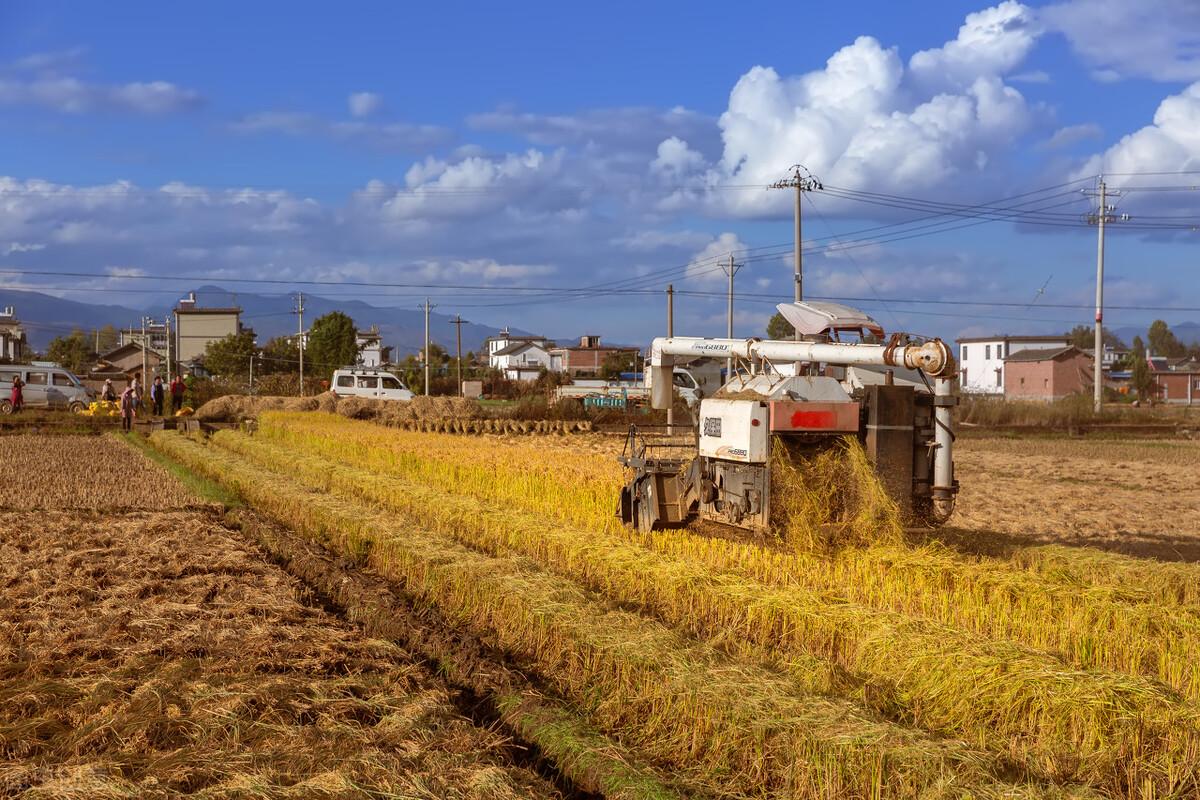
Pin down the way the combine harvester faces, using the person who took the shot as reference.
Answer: facing away from the viewer and to the left of the viewer

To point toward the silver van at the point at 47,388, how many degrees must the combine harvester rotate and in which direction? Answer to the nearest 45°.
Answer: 0° — it already faces it

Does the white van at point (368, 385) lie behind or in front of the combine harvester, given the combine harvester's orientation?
in front

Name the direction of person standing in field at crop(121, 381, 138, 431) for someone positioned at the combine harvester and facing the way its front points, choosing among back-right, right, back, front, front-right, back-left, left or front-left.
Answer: front

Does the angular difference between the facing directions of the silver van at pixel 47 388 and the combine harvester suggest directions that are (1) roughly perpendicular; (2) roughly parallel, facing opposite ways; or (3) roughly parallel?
roughly perpendicular
